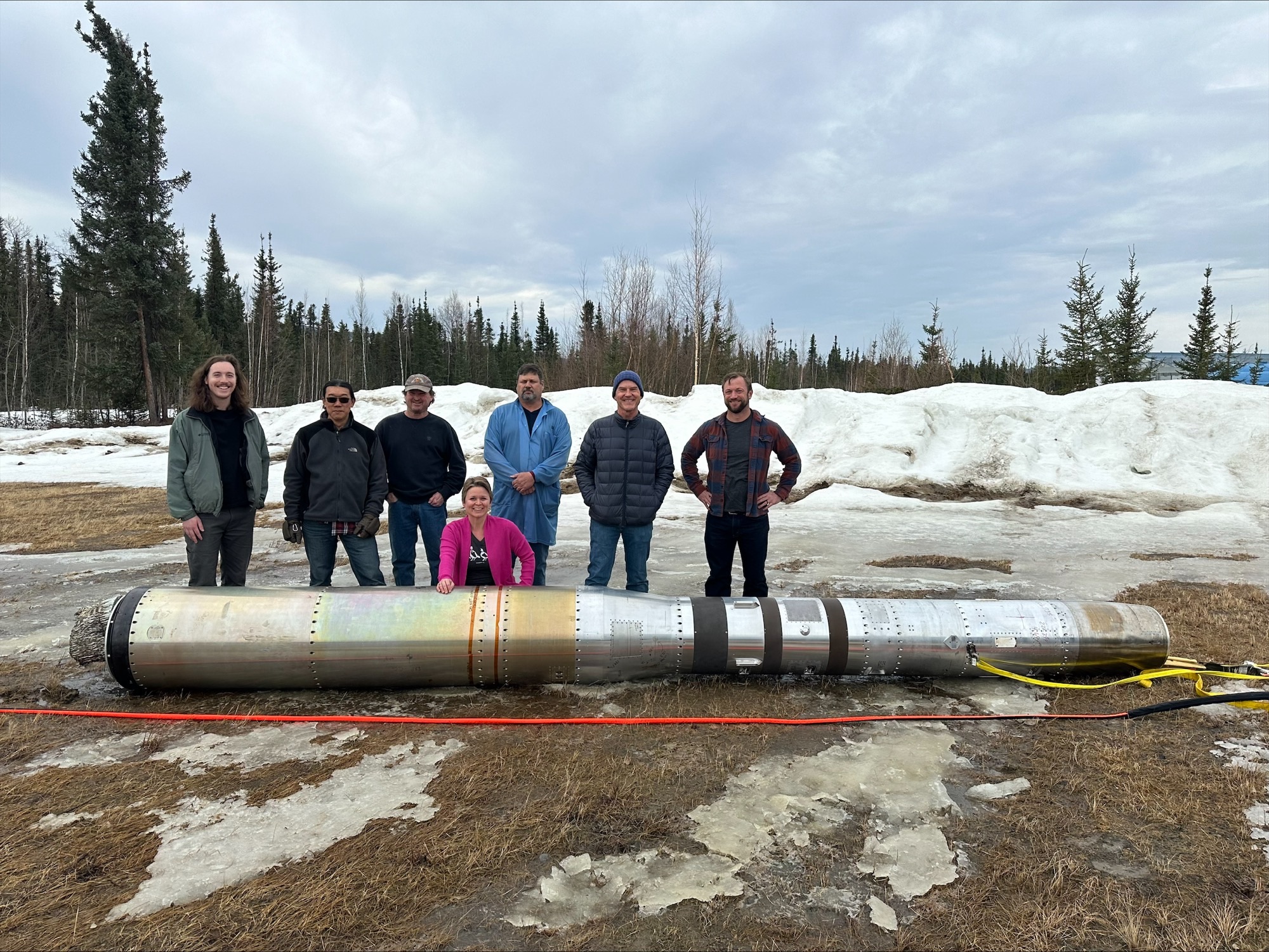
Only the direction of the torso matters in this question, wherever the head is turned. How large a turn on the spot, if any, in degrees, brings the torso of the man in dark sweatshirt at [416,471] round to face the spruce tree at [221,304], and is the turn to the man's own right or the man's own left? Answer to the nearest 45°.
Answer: approximately 180°

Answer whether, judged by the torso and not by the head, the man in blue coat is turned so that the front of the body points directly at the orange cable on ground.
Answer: yes

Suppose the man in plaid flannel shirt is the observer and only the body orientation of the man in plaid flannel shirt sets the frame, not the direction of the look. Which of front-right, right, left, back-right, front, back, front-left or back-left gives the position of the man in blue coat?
right

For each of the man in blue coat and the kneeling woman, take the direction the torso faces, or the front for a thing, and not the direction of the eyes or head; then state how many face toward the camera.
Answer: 2

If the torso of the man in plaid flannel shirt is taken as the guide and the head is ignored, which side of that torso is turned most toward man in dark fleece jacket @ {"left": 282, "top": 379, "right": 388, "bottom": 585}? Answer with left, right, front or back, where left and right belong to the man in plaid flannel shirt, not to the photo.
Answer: right

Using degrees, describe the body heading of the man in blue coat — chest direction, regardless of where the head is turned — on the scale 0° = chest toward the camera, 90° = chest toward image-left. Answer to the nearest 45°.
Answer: approximately 0°
